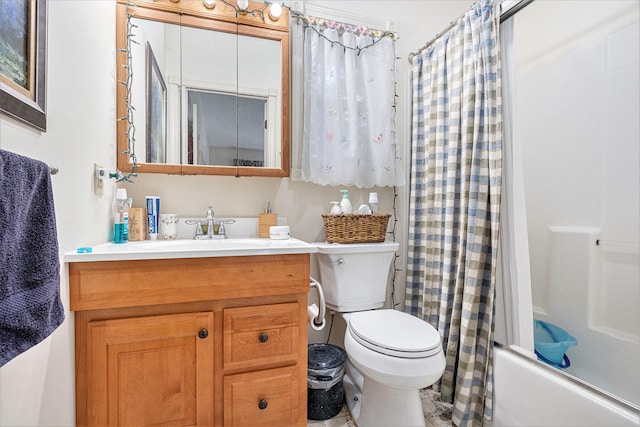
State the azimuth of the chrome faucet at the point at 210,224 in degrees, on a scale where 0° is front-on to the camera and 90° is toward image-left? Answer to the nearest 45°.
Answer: approximately 0°

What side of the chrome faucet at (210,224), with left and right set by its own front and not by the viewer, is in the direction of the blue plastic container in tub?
left

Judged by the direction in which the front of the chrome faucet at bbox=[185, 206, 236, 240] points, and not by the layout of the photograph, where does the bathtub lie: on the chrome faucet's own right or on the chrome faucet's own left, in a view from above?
on the chrome faucet's own left

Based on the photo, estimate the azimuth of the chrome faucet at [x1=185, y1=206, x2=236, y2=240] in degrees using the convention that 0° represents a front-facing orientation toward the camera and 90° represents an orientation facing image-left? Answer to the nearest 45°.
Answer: approximately 0°
